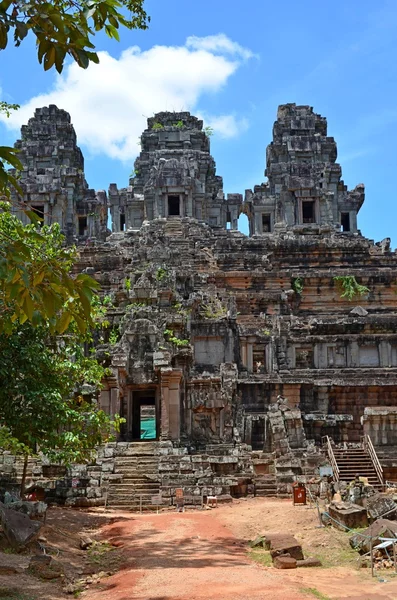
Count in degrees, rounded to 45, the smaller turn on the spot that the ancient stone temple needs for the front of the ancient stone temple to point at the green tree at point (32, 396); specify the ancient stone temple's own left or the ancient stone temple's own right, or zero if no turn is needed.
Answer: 0° — it already faces it

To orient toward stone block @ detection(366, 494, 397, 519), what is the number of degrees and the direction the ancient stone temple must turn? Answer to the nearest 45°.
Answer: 0° — it already faces it

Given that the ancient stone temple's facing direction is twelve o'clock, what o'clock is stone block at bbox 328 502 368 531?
The stone block is roughly at 12 o'clock from the ancient stone temple.

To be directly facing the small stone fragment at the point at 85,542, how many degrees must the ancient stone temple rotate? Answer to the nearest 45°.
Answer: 0° — it already faces it

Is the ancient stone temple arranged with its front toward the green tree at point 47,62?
yes

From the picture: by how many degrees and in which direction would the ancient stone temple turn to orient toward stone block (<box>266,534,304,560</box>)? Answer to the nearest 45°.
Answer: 0° — it already faces it

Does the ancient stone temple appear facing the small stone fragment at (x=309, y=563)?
yes

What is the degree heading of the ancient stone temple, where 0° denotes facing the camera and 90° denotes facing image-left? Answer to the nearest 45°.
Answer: approximately 0°
